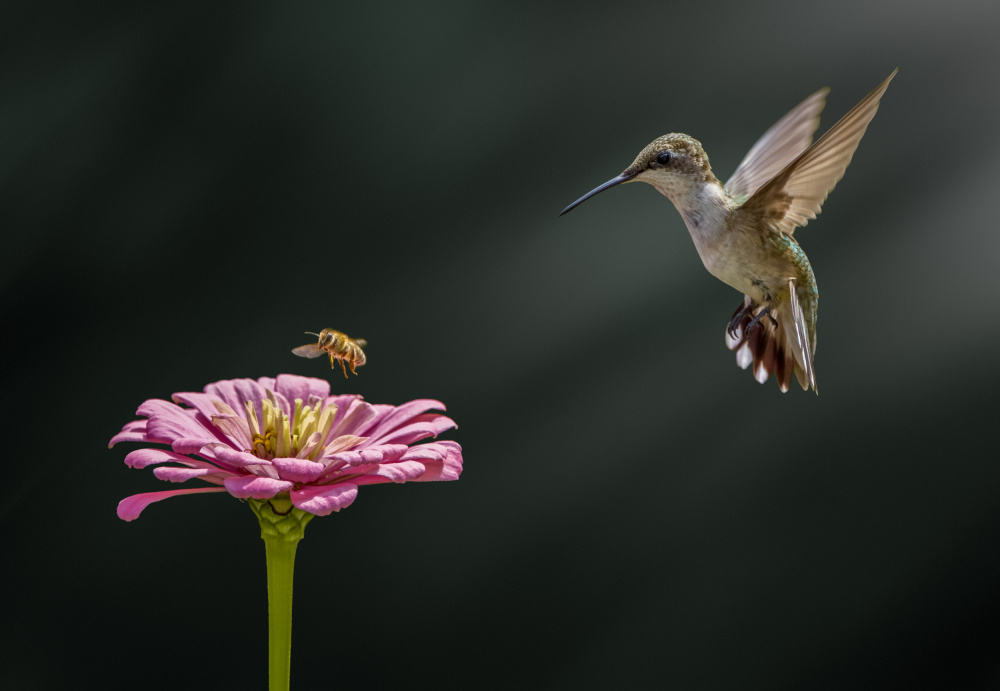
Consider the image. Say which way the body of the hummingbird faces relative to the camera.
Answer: to the viewer's left
